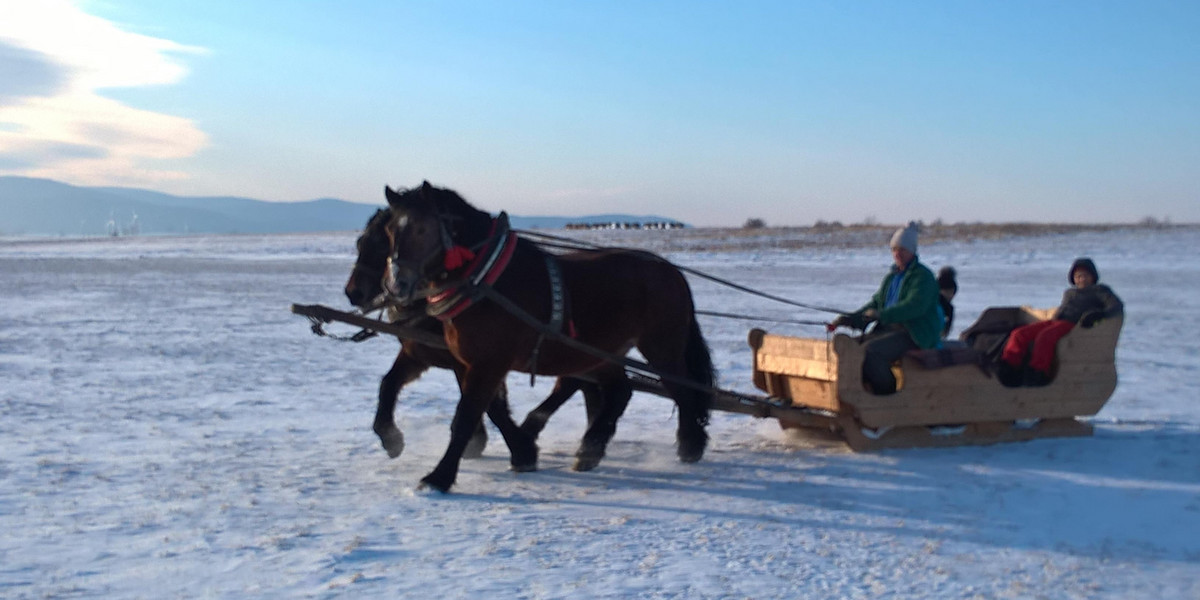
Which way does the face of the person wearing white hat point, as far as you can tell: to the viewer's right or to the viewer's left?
to the viewer's left

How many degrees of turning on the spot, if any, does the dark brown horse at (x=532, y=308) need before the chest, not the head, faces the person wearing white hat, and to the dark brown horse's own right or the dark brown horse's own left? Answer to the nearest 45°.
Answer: approximately 135° to the dark brown horse's own left

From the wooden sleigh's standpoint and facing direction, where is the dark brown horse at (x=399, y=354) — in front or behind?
in front

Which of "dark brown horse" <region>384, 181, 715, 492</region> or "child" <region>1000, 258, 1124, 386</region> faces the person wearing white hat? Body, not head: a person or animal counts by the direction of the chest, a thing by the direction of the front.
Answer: the child

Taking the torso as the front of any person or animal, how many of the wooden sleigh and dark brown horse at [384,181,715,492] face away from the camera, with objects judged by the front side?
0

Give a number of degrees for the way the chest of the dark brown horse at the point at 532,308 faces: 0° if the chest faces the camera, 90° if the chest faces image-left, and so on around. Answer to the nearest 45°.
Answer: approximately 45°

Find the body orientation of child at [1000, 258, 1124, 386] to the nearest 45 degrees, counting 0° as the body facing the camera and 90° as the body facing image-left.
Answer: approximately 45°

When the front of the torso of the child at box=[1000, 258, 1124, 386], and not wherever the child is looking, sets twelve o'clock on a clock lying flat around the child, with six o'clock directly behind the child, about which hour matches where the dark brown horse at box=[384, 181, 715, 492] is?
The dark brown horse is roughly at 12 o'clock from the child.

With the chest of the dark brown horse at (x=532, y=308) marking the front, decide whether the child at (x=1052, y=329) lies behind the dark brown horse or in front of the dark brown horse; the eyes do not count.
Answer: behind

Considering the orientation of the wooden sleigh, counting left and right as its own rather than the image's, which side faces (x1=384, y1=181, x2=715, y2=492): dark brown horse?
front

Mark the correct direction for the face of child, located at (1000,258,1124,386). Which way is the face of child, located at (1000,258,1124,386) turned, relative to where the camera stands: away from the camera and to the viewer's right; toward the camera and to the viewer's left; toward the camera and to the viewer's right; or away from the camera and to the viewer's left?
toward the camera and to the viewer's left
